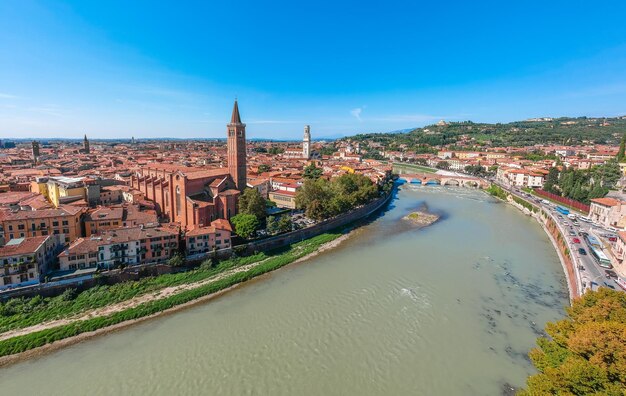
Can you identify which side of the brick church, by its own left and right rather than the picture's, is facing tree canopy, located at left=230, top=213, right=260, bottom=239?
back

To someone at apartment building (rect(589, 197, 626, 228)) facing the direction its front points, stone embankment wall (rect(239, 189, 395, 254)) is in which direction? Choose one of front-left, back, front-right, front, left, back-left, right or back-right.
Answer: front

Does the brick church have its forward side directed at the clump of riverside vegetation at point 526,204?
no

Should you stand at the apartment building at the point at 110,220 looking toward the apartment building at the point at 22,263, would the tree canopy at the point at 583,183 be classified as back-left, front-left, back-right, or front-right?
back-left

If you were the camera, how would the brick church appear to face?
facing away from the viewer and to the left of the viewer

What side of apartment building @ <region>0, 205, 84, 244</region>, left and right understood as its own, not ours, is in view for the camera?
front

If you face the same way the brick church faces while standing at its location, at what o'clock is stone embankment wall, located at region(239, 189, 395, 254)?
The stone embankment wall is roughly at 5 o'clock from the brick church.

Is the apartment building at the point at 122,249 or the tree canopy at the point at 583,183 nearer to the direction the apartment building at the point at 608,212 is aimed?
the apartment building

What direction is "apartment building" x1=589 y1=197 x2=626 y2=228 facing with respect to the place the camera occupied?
facing the viewer and to the left of the viewer

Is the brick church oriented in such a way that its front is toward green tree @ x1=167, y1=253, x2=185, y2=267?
no

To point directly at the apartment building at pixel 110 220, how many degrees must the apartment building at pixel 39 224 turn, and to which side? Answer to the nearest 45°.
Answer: approximately 90° to its left

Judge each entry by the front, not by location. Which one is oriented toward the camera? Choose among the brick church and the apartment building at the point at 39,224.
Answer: the apartment building

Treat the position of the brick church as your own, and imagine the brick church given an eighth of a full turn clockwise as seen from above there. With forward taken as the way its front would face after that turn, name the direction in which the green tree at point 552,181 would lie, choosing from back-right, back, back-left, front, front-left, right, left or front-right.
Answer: right

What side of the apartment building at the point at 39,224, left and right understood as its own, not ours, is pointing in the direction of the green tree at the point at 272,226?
left

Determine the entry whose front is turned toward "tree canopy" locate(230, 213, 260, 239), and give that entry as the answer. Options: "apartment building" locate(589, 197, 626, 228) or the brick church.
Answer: the apartment building

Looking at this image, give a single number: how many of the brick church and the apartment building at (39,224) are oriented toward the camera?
1

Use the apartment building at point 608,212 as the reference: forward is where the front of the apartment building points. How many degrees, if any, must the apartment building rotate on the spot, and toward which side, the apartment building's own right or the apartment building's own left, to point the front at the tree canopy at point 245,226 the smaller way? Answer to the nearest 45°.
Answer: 0° — it already faces it

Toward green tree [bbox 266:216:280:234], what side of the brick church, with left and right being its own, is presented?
back
